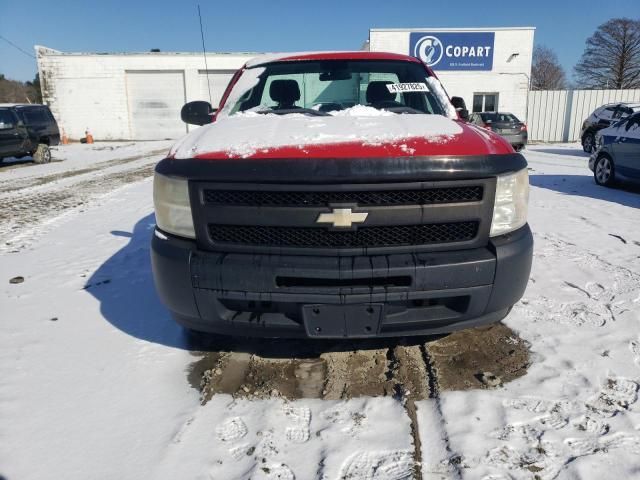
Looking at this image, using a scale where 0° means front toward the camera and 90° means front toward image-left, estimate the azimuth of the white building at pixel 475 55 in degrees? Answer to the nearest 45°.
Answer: approximately 0°

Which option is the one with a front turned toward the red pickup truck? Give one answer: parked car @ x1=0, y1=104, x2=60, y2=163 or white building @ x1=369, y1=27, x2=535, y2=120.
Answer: the white building

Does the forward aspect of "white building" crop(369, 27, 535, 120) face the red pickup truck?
yes

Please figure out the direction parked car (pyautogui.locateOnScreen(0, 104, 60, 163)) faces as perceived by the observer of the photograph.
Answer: facing to the left of the viewer
